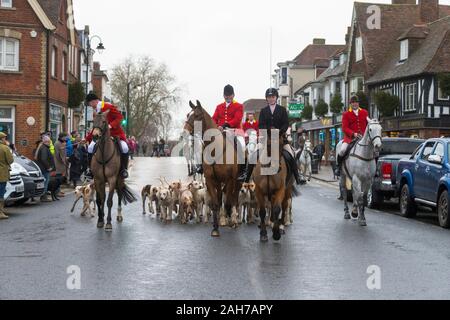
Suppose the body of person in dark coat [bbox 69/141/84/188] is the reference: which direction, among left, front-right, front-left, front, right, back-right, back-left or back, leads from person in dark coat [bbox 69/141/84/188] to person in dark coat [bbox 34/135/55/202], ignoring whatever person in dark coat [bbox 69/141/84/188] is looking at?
right

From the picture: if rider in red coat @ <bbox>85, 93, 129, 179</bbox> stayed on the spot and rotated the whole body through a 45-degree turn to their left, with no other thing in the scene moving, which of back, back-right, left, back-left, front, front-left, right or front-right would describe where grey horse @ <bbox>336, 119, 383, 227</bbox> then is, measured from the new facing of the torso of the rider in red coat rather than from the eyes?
left

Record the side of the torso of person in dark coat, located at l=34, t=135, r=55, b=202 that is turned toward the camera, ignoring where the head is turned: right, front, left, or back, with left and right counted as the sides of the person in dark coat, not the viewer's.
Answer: right

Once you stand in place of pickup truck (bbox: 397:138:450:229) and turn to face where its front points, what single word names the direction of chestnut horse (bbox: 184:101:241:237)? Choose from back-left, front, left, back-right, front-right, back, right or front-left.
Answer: right

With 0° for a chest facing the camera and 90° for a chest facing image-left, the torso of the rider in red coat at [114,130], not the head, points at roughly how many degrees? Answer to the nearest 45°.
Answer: approximately 45°

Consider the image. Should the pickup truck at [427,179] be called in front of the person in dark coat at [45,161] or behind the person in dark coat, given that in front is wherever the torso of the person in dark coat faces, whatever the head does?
in front

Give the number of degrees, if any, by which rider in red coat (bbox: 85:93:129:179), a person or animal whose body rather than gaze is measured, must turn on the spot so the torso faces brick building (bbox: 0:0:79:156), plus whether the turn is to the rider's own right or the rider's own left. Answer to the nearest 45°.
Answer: approximately 135° to the rider's own right

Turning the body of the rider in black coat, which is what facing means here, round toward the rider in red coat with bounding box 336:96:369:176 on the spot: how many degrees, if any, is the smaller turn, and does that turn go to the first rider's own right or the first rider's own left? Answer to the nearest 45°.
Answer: approximately 135° to the first rider's own left

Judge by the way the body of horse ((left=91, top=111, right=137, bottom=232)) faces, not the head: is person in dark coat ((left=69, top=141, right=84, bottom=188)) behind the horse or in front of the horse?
behind
